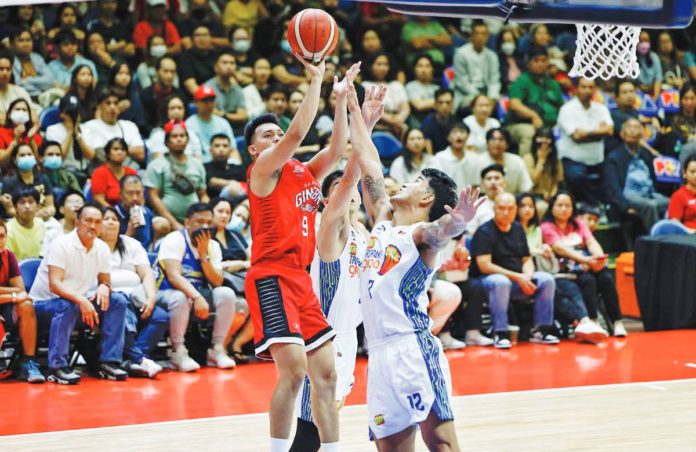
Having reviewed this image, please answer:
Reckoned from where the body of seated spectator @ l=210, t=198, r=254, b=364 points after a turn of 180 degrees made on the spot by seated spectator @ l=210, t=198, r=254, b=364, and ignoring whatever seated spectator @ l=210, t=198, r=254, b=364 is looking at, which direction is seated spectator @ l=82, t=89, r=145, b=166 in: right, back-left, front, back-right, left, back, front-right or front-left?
front

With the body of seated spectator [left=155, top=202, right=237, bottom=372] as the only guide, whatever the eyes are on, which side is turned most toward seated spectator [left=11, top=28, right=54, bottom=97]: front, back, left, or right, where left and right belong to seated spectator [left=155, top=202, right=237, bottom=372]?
back

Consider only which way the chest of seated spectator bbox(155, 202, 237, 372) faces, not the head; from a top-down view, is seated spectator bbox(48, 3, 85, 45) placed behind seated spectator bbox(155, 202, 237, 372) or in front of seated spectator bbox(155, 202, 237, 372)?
behind

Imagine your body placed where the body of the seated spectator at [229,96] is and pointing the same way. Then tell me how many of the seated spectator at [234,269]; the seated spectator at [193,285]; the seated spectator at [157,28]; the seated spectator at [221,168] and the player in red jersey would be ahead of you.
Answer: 4

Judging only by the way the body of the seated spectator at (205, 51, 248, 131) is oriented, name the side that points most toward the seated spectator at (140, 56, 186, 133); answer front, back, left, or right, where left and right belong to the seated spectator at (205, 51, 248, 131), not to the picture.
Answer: right

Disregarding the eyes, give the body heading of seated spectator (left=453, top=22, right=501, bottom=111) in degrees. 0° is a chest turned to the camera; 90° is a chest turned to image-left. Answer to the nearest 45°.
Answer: approximately 0°

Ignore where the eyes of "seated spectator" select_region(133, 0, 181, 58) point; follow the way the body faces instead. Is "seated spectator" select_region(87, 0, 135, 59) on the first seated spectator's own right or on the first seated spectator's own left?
on the first seated spectator's own right
